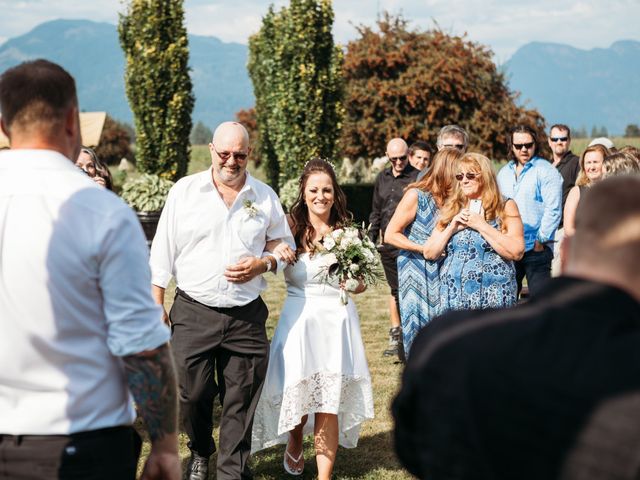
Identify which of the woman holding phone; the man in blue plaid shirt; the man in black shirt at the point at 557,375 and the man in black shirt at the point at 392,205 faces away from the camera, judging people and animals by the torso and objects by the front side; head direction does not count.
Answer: the man in black shirt at the point at 557,375

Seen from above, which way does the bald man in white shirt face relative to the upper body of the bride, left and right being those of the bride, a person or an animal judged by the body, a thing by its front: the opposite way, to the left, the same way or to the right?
the same way

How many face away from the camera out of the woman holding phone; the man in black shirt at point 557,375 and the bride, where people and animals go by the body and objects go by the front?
1

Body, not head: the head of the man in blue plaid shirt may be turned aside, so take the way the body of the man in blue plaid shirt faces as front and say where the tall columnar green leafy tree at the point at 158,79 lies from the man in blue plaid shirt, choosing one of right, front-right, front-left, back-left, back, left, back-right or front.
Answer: right

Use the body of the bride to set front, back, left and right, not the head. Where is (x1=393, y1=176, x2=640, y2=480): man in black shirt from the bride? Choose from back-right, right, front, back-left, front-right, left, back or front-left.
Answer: front

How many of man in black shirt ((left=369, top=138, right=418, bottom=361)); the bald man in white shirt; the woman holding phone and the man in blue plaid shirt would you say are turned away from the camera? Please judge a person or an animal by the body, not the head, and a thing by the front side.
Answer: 0

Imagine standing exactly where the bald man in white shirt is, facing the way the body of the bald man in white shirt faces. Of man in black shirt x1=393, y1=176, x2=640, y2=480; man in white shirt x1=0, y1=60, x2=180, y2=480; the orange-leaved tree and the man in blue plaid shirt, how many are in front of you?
2

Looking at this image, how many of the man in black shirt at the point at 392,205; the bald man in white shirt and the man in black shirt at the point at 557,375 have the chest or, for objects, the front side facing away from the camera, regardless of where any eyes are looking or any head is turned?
1

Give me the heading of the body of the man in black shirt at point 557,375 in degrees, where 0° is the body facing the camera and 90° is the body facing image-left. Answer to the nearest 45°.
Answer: approximately 180°

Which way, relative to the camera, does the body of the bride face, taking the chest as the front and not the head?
toward the camera

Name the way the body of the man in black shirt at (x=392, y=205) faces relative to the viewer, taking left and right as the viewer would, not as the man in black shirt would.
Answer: facing the viewer

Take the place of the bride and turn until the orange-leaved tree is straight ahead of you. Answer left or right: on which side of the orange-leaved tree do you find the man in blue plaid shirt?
right

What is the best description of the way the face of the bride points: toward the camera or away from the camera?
toward the camera

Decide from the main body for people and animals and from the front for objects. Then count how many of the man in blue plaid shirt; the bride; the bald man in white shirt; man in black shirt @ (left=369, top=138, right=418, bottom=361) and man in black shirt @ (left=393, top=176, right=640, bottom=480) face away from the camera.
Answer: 1

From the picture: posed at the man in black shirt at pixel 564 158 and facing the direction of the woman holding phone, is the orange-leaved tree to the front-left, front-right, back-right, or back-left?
back-right

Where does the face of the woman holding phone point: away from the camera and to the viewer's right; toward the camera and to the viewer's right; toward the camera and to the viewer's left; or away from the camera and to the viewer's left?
toward the camera and to the viewer's left

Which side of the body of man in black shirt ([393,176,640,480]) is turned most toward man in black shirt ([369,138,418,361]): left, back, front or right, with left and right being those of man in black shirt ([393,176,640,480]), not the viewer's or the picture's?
front
